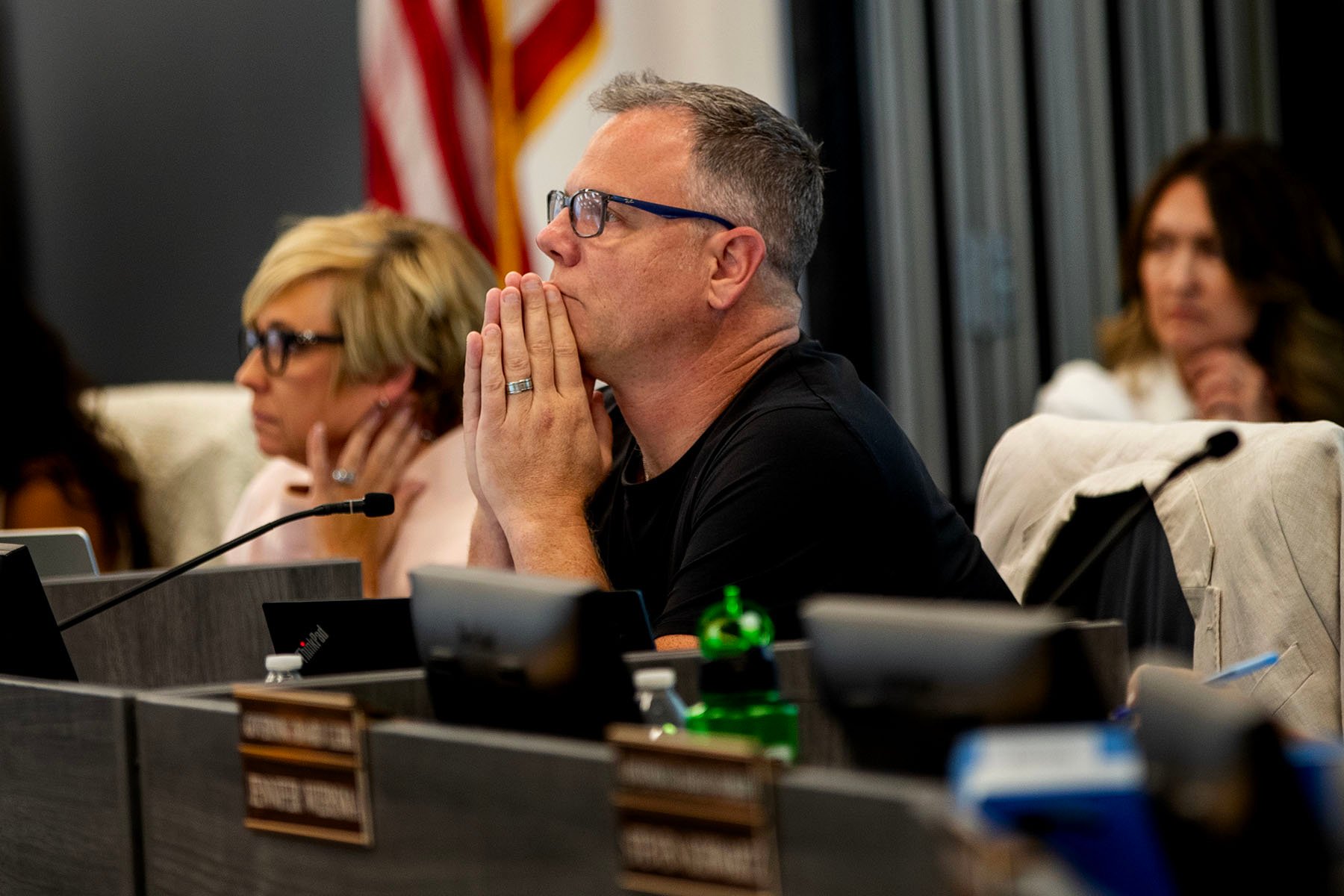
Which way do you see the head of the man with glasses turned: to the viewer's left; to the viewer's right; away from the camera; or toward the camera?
to the viewer's left

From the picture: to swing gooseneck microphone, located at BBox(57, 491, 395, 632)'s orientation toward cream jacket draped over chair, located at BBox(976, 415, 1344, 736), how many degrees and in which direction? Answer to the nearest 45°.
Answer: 0° — it already faces it

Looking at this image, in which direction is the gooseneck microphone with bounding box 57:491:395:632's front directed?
to the viewer's right

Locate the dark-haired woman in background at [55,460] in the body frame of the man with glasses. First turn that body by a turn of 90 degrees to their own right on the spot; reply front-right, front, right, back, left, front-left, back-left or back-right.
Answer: front-left

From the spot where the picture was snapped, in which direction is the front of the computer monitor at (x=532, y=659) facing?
facing away from the viewer and to the right of the viewer

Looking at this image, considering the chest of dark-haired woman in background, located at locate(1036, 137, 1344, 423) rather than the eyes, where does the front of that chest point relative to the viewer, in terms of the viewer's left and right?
facing the viewer and to the left of the viewer

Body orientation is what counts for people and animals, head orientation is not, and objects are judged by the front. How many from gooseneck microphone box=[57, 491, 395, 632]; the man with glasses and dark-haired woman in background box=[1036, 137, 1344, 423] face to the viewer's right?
1

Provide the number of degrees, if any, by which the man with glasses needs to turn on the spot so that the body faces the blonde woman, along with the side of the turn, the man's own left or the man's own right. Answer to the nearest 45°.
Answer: approximately 45° to the man's own right

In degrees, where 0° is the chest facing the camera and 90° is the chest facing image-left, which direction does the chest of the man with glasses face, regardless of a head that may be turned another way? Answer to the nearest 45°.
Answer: approximately 90°

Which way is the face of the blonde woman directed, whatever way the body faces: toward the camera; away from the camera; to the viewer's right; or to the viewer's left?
to the viewer's left

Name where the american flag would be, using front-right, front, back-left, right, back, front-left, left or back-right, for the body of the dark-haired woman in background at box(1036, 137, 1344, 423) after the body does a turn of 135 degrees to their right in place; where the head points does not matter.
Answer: left

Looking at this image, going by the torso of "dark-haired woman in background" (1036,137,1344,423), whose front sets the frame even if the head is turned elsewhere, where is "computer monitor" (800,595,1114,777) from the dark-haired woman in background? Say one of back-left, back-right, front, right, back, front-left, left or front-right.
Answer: front-left
